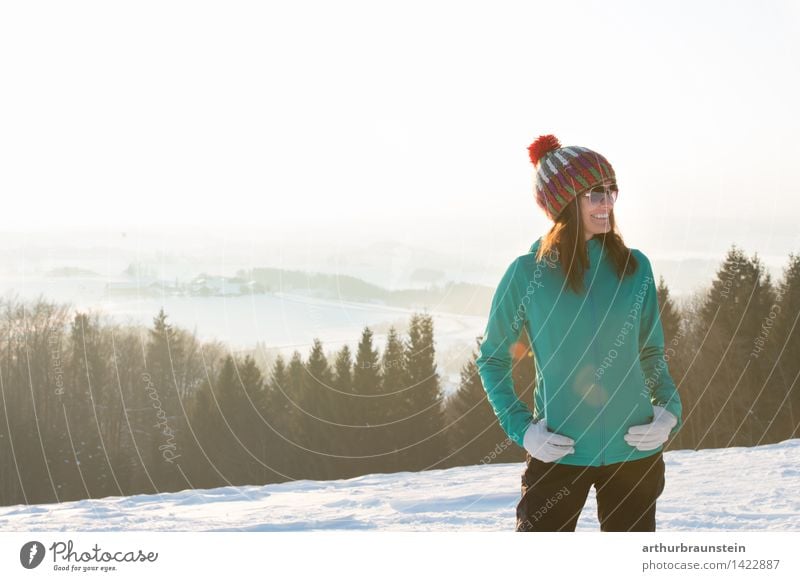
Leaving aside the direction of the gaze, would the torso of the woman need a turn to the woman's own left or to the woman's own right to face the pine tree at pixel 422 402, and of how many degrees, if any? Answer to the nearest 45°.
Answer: approximately 180°

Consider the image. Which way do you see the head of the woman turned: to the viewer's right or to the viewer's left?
to the viewer's right

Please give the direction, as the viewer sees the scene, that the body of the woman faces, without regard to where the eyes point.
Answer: toward the camera
